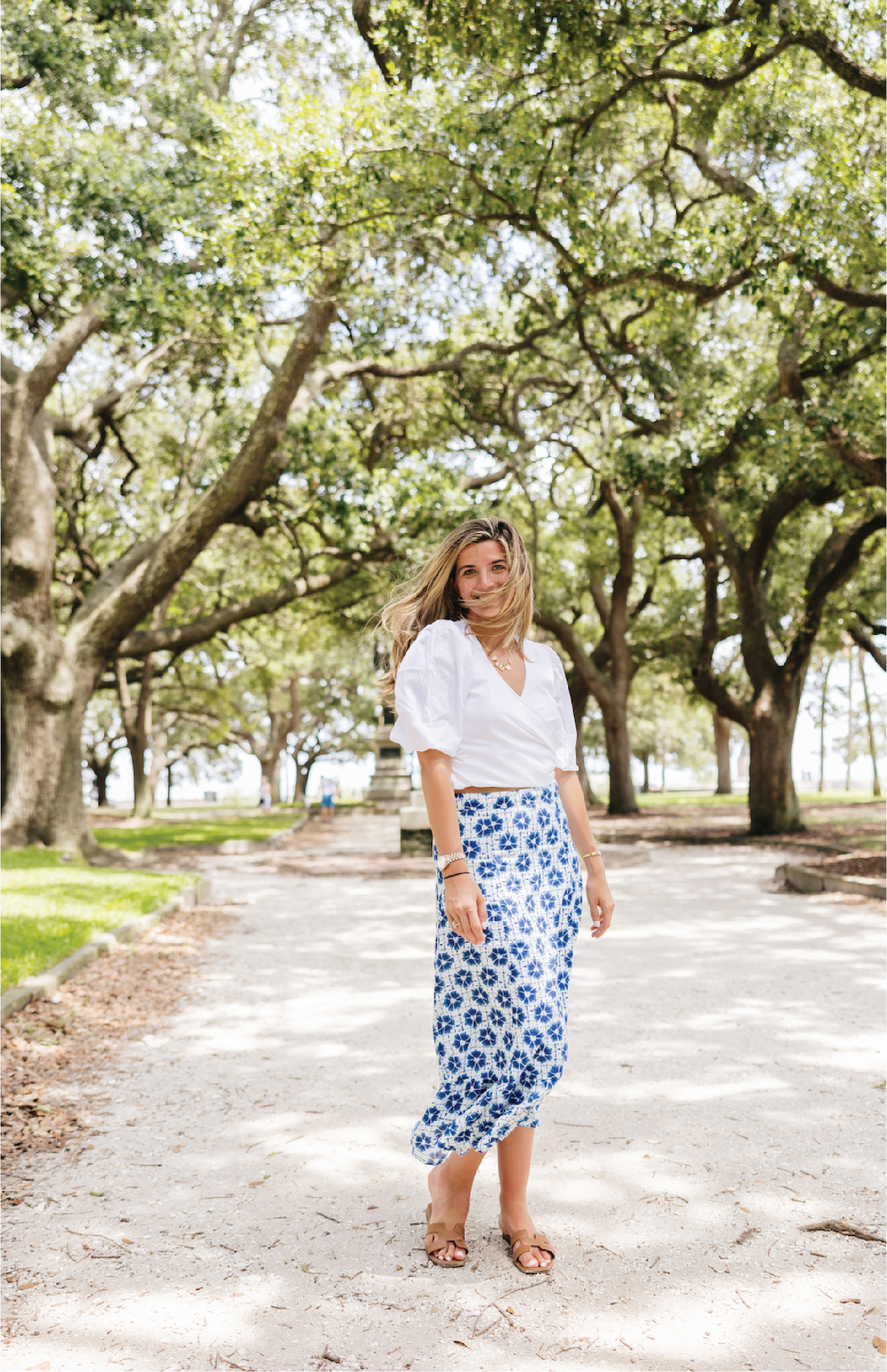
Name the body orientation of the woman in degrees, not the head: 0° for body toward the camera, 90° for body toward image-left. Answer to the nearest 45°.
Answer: approximately 315°

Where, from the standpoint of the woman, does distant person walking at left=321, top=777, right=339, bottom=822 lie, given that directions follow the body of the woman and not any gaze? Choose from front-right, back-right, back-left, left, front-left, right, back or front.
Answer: back-left

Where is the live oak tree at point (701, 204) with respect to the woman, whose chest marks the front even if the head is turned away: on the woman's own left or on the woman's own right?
on the woman's own left

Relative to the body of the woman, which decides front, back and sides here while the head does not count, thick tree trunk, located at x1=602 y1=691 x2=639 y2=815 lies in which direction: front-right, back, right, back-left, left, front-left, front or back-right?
back-left

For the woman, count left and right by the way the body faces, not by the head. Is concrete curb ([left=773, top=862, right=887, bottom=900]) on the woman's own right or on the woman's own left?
on the woman's own left
